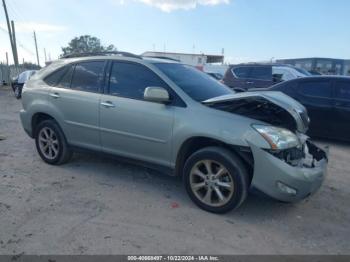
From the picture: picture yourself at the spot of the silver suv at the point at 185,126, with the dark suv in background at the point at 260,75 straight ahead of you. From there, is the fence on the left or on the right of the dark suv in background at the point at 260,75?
left

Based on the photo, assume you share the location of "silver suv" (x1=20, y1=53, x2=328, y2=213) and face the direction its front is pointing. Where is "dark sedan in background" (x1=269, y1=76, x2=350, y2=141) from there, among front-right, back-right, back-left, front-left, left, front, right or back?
left

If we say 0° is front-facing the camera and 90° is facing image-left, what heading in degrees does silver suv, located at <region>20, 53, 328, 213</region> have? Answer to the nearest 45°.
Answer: approximately 315°

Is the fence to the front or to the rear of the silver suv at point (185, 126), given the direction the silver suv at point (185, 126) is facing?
to the rear

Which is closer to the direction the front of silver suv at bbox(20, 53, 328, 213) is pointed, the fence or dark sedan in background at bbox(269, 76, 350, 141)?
the dark sedan in background
